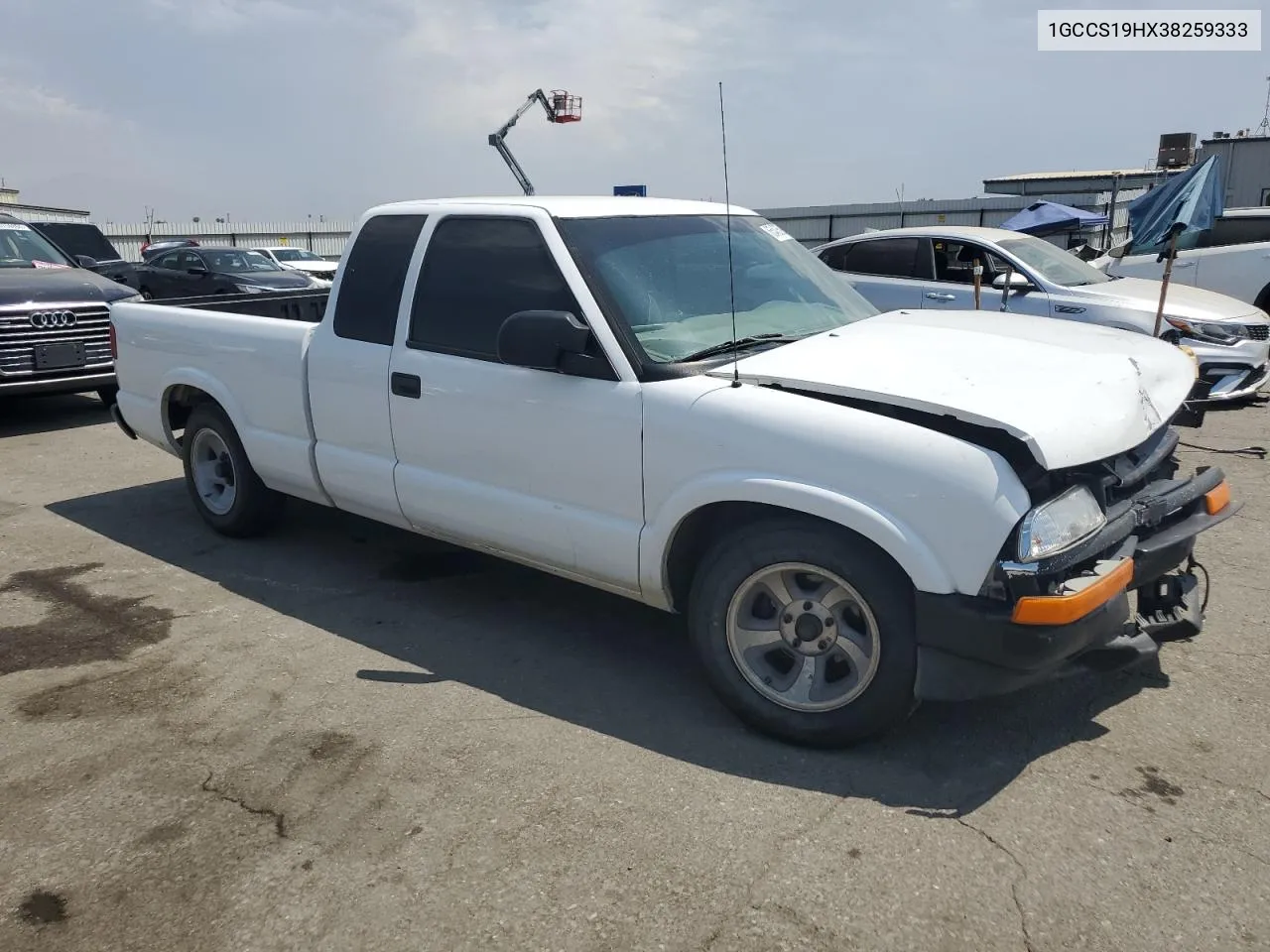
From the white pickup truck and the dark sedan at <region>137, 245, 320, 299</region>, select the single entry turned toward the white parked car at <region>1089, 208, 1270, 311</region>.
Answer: the dark sedan

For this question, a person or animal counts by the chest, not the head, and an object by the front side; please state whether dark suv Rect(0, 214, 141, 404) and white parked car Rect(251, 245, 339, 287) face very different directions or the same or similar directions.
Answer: same or similar directions

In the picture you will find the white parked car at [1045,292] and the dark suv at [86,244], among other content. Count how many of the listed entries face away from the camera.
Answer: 0

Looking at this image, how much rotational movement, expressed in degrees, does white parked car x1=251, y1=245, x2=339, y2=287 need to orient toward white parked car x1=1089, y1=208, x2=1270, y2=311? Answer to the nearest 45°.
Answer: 0° — it already faces it

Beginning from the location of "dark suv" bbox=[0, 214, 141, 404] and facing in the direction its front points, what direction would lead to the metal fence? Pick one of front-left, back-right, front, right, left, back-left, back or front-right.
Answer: back-left

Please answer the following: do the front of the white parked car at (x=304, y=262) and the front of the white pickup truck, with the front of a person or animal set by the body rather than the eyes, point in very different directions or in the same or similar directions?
same or similar directions

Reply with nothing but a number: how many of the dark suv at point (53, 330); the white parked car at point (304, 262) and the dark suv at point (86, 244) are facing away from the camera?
0

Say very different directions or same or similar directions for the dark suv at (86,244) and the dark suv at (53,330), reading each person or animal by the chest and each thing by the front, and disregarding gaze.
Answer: same or similar directions

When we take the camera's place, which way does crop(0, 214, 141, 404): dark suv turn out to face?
facing the viewer and to the right of the viewer

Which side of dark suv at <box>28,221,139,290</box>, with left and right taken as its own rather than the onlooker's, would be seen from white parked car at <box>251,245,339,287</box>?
left

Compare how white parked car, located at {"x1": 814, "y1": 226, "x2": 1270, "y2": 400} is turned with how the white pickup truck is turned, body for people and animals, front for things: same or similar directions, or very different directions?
same or similar directions

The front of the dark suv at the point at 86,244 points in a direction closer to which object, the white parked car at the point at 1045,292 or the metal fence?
the white parked car

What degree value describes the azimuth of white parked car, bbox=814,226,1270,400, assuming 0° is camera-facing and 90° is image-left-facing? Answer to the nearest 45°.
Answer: approximately 315°
